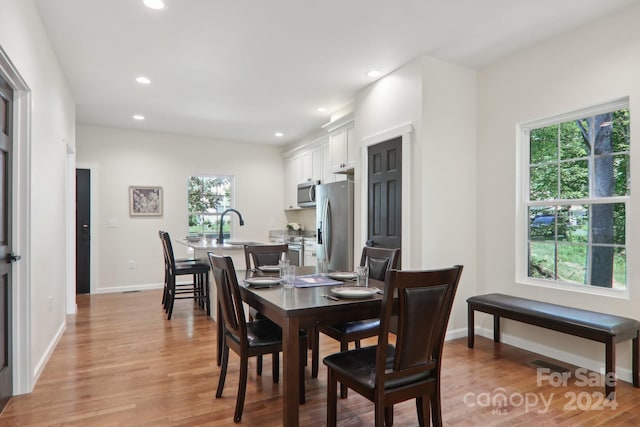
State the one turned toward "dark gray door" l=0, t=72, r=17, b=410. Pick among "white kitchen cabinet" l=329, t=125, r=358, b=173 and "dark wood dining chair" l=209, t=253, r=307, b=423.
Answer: the white kitchen cabinet

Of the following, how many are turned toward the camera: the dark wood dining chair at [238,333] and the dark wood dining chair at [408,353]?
0

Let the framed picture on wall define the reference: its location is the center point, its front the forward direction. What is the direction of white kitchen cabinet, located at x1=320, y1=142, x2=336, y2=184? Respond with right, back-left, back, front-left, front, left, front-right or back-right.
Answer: front-left

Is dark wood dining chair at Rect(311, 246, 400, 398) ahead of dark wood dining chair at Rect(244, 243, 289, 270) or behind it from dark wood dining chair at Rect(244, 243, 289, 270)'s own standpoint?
ahead

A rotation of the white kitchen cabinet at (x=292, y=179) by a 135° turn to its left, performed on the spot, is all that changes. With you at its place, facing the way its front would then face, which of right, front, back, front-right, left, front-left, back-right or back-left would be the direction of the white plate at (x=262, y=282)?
right

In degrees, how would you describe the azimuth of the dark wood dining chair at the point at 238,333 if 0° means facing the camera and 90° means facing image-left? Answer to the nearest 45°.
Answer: approximately 225°

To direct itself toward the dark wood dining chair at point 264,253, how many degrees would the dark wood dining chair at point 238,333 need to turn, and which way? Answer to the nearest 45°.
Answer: approximately 45° to its left

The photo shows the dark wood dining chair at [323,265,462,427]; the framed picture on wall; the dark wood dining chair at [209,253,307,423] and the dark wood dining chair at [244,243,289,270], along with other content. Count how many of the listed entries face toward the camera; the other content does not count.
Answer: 2

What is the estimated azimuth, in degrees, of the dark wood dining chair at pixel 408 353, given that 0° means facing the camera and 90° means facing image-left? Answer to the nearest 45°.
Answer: approximately 135°

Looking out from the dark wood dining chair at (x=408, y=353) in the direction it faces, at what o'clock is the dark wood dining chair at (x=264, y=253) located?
the dark wood dining chair at (x=264, y=253) is roughly at 12 o'clock from the dark wood dining chair at (x=408, y=353).

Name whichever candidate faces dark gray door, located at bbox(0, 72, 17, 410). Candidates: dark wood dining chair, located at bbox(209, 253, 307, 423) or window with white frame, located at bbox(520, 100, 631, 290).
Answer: the window with white frame

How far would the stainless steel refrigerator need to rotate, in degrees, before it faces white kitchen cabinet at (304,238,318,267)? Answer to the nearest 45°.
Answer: approximately 90° to its right

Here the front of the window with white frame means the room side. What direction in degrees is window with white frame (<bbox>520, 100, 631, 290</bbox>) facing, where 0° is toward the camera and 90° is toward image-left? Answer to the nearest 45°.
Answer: approximately 45°
